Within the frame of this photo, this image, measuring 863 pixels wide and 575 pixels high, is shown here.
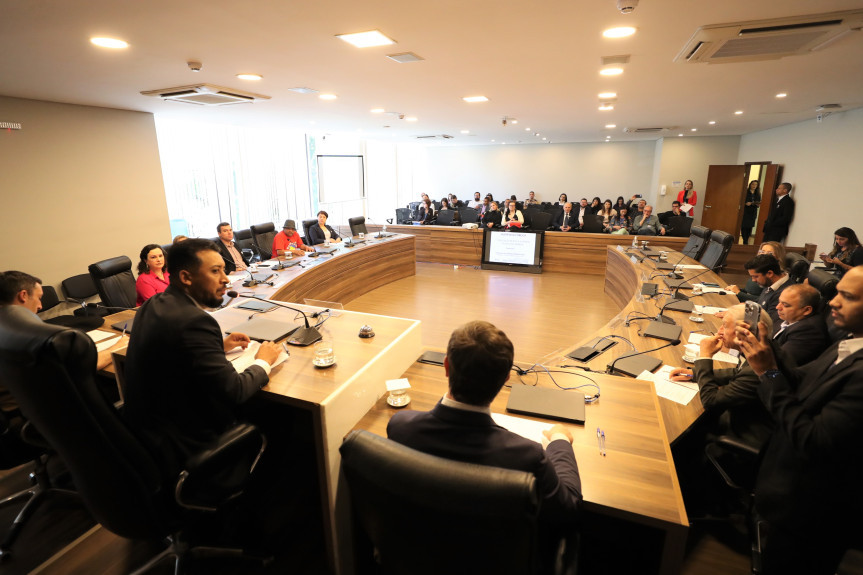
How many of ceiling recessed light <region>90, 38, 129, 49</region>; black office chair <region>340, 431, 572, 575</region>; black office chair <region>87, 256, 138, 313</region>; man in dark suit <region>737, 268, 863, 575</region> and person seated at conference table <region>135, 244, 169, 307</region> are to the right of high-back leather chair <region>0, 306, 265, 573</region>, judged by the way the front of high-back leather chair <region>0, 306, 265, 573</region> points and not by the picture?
2

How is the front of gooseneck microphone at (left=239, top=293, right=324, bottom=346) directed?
to the viewer's left

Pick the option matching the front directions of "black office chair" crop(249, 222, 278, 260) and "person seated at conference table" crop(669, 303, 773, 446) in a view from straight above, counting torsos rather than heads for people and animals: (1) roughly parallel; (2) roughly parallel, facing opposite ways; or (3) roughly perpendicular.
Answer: roughly parallel, facing opposite ways

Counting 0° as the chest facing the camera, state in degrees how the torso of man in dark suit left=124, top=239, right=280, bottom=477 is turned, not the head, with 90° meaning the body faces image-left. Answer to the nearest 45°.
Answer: approximately 225°

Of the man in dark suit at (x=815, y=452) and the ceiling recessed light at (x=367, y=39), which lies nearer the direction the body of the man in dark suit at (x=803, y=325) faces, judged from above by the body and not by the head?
the ceiling recessed light

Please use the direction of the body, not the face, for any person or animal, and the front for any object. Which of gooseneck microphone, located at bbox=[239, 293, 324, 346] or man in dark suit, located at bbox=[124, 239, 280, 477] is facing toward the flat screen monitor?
the man in dark suit

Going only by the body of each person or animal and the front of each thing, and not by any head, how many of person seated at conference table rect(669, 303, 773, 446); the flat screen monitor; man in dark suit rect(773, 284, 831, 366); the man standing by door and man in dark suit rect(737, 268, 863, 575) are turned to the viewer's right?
0

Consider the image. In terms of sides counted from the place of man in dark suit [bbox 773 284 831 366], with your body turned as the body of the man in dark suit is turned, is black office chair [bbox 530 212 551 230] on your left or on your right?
on your right

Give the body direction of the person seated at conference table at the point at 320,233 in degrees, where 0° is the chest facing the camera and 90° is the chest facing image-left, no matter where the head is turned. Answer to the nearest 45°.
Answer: approximately 315°

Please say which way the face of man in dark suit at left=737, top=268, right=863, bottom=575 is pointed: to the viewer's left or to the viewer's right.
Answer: to the viewer's left

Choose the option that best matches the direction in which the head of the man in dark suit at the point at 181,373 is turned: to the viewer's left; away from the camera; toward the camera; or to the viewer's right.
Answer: to the viewer's right

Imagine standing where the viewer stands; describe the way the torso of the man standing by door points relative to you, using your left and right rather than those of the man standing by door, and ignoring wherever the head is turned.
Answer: facing the viewer and to the left of the viewer

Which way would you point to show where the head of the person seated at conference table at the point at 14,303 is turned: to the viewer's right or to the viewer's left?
to the viewer's right

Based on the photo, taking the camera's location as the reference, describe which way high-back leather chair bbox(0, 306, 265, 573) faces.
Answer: facing away from the viewer and to the right of the viewer

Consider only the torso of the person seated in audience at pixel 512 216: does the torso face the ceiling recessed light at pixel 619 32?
yes

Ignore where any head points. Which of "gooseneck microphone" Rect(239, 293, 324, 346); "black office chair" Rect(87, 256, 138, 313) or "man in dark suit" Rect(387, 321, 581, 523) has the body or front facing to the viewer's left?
the gooseneck microphone

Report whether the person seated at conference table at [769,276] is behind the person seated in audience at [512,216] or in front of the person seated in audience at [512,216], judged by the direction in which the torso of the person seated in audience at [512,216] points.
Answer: in front

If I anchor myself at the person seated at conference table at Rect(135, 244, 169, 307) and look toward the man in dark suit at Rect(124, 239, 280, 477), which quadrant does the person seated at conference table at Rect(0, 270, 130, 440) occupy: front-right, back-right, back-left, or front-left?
front-right

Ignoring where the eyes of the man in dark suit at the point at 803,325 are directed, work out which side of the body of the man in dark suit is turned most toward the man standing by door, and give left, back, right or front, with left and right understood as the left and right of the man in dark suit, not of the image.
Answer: right

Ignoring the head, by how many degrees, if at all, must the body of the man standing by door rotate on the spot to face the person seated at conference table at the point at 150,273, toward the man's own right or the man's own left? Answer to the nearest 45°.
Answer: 0° — they already face them

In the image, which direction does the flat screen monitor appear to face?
toward the camera
